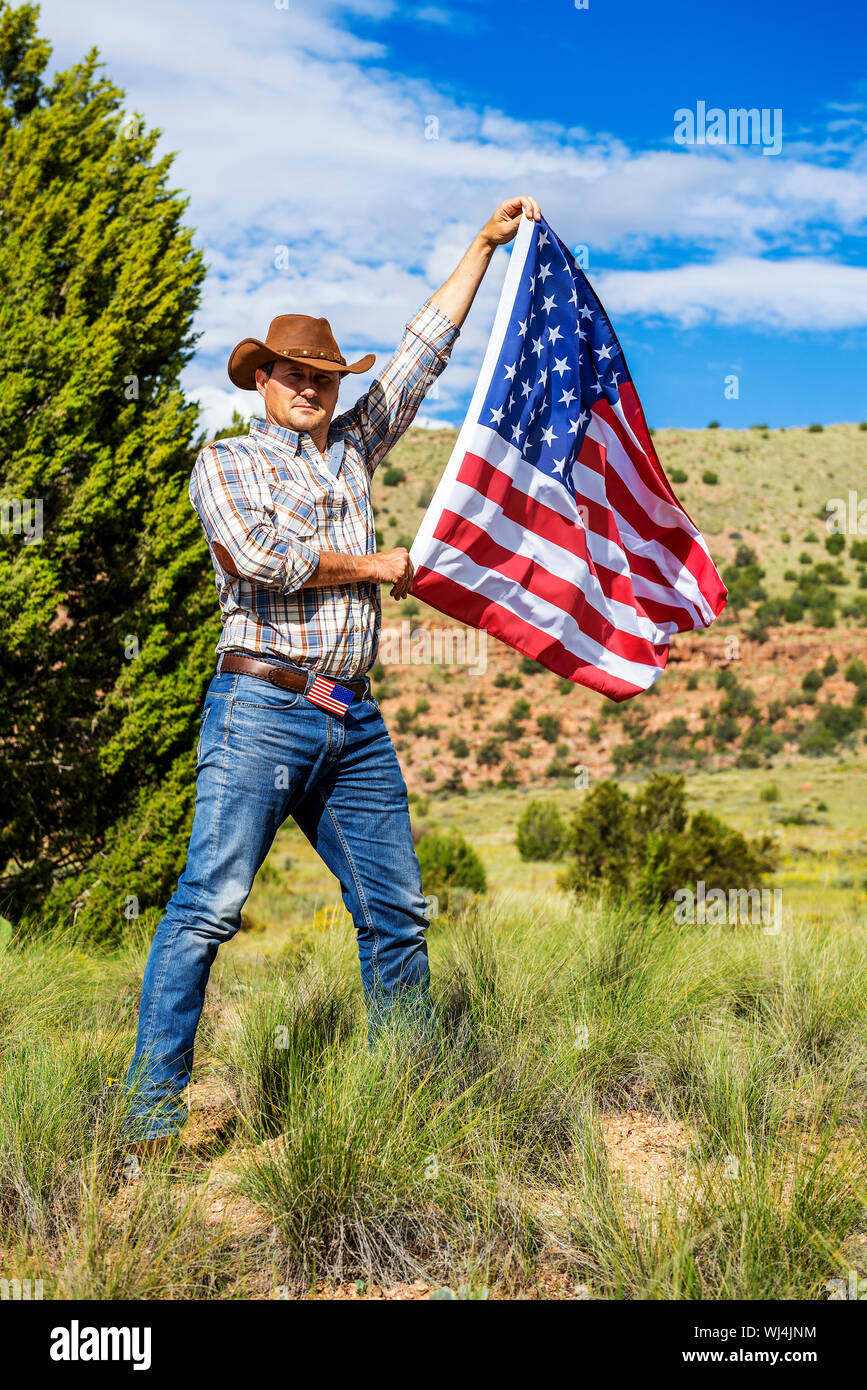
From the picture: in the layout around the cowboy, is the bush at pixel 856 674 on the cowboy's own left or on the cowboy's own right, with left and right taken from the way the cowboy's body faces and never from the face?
on the cowboy's own left

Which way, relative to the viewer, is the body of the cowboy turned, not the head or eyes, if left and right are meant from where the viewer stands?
facing the viewer and to the right of the viewer

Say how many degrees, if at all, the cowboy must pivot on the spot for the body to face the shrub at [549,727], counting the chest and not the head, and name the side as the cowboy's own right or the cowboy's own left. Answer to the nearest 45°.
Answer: approximately 135° to the cowboy's own left

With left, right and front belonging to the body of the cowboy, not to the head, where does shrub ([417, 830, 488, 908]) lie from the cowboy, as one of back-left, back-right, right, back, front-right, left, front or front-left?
back-left
